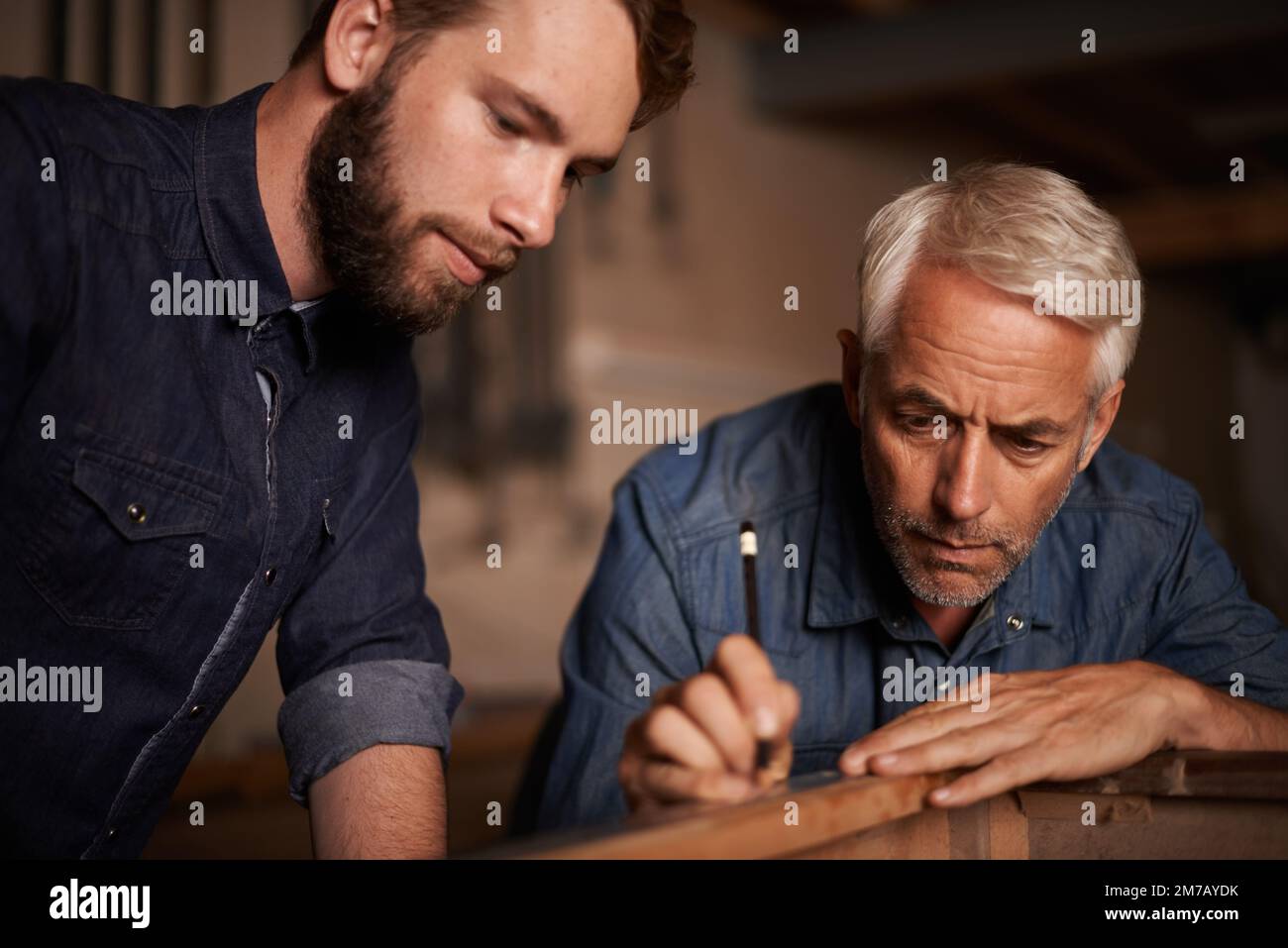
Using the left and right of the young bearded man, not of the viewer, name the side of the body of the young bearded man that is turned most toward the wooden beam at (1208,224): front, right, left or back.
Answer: left

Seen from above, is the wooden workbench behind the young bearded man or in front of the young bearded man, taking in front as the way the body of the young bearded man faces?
in front

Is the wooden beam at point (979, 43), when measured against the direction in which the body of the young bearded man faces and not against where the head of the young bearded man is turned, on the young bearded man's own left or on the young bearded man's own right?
on the young bearded man's own left

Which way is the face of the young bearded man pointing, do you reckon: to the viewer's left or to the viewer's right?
to the viewer's right

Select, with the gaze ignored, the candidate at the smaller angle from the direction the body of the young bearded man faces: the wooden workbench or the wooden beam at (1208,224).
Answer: the wooden workbench

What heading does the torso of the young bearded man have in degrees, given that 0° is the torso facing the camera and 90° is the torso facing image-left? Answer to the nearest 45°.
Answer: approximately 315°
